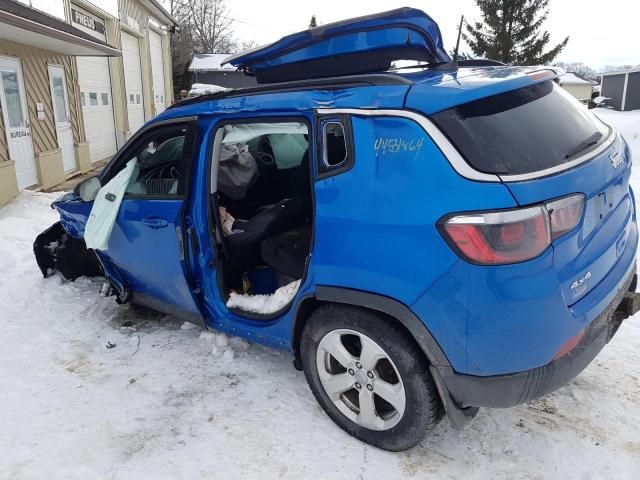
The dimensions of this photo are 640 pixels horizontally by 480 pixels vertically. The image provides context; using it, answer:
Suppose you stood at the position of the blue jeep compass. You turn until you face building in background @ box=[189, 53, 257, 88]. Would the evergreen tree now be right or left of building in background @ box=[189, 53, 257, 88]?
right

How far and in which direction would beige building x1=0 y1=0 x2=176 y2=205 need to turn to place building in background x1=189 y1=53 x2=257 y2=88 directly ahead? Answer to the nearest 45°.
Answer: approximately 135° to its left

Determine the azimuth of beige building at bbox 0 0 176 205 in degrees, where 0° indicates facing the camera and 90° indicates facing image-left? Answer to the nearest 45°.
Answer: approximately 315°

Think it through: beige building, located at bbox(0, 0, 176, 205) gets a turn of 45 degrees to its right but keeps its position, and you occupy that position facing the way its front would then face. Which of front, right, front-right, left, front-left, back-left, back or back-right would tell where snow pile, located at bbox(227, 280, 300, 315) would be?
front

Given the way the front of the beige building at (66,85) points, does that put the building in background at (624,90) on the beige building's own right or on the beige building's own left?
on the beige building's own left

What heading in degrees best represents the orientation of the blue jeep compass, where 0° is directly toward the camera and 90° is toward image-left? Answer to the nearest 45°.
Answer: approximately 135°

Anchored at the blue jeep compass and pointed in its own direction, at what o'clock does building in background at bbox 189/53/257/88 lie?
The building in background is roughly at 1 o'clock from the blue jeep compass.

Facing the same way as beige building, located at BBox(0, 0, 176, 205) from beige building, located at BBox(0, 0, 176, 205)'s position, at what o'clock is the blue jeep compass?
The blue jeep compass is roughly at 1 o'clock from the beige building.

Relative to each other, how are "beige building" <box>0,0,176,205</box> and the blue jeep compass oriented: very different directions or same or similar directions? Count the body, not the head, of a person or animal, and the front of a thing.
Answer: very different directions

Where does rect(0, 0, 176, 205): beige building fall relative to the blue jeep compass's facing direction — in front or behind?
in front

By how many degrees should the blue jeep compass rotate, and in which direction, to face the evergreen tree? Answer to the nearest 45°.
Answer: approximately 45° to its right

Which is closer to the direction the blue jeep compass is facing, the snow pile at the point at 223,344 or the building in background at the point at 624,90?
the snow pile
